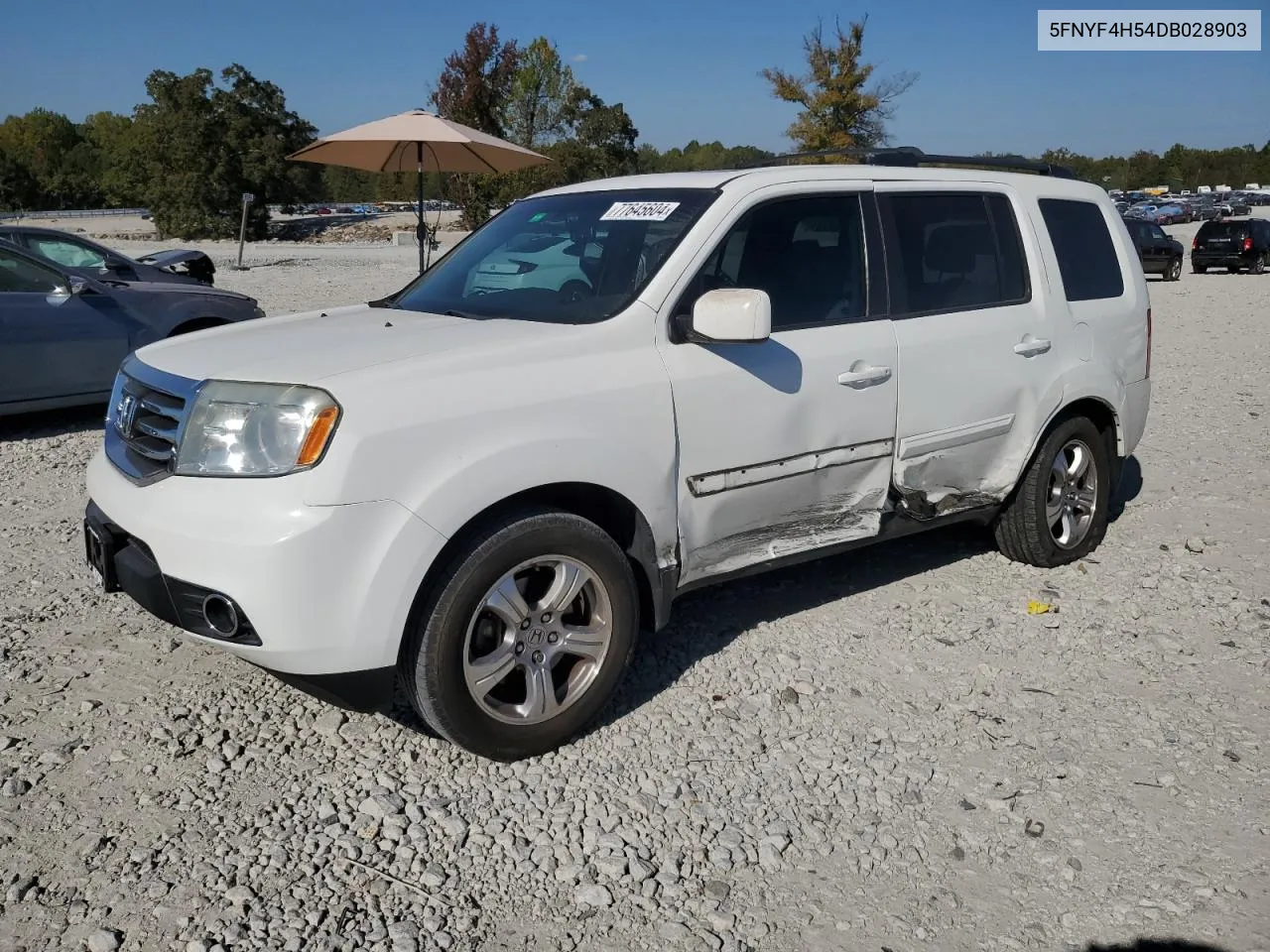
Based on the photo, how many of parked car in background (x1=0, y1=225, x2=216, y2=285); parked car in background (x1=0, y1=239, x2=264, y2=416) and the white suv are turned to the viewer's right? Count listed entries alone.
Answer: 2

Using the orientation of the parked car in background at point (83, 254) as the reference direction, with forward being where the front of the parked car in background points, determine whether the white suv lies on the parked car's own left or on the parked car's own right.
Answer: on the parked car's own right

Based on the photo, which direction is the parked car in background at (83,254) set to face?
to the viewer's right

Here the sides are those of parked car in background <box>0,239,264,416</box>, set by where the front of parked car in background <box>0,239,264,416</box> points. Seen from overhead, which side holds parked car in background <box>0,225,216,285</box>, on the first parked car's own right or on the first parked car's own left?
on the first parked car's own left

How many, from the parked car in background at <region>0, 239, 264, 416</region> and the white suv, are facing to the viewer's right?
1

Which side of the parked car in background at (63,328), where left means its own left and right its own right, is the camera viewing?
right

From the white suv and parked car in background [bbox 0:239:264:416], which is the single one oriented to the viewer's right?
the parked car in background

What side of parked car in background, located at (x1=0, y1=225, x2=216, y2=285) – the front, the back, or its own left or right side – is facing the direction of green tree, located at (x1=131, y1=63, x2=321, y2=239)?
left

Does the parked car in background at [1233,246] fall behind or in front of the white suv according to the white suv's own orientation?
behind

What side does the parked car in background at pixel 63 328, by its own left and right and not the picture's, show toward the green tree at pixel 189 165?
left
